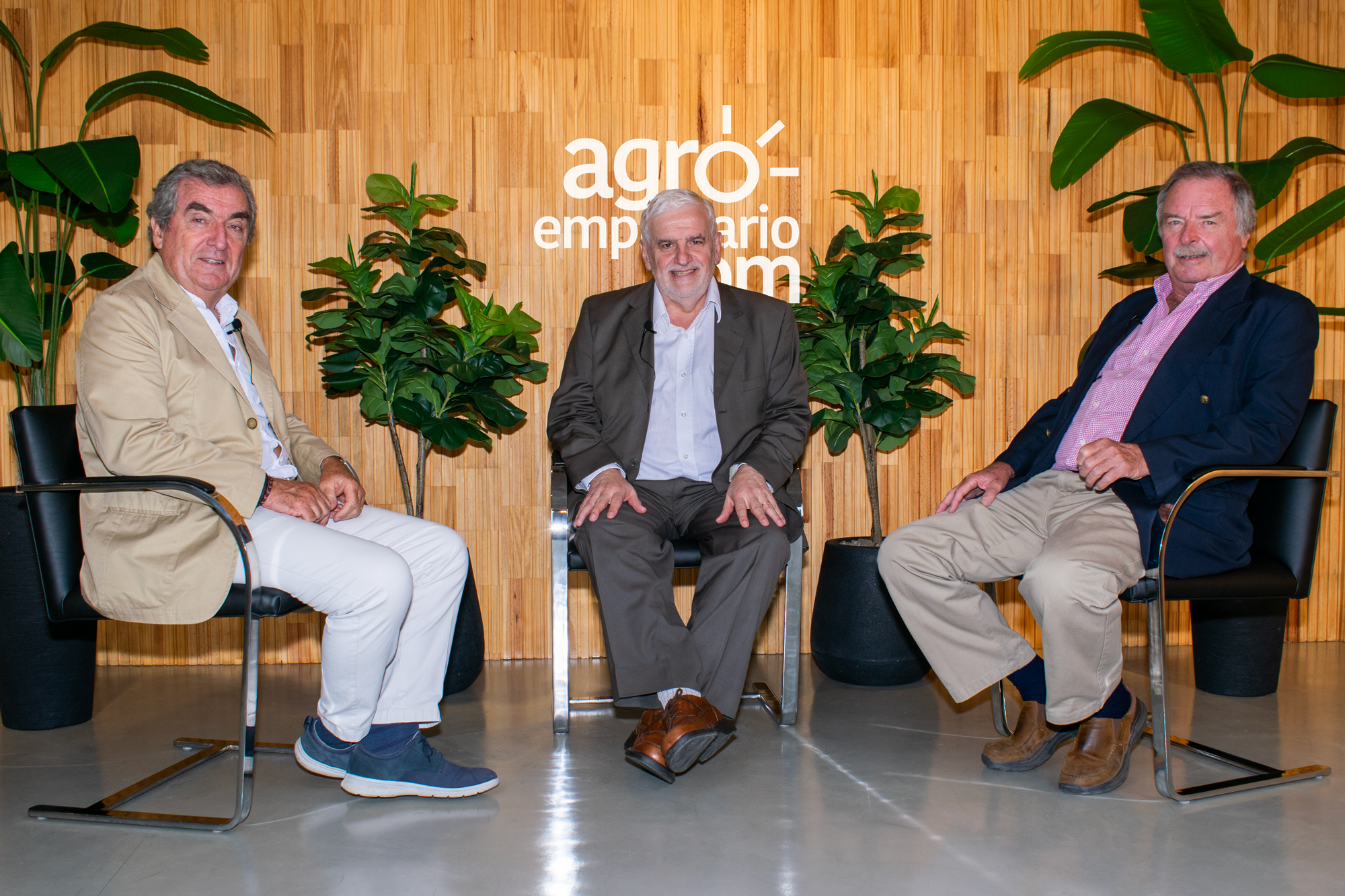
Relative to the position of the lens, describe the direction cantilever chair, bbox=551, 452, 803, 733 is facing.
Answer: facing the viewer

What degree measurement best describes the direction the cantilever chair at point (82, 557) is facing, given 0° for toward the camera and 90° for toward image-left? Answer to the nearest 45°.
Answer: approximately 270°

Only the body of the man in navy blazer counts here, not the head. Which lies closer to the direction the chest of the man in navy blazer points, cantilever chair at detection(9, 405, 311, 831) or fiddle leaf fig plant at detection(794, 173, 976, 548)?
the cantilever chair

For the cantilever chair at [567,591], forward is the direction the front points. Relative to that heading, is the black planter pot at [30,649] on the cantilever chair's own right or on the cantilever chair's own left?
on the cantilever chair's own right

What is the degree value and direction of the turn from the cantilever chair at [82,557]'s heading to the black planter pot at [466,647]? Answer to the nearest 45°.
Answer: approximately 45° to its left

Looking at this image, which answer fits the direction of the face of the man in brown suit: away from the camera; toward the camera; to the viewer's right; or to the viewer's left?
toward the camera

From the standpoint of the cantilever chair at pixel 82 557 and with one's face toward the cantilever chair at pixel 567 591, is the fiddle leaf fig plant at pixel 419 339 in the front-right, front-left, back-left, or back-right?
front-left

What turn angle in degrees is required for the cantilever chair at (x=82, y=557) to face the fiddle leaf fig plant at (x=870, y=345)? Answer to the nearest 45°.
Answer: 0° — it already faces it

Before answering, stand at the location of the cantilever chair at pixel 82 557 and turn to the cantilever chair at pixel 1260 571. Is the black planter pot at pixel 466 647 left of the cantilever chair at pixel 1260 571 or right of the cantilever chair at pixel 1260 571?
left

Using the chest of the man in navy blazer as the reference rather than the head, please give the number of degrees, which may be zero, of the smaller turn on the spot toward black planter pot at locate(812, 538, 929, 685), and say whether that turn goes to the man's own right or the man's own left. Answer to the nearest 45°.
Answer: approximately 90° to the man's own right

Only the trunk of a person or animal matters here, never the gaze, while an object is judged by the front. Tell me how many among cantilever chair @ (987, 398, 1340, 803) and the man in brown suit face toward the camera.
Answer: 1

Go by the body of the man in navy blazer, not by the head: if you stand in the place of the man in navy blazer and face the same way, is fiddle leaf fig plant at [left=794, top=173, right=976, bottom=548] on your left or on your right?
on your right

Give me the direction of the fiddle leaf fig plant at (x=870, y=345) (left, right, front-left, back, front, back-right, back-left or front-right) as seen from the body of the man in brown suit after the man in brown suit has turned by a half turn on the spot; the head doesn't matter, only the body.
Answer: front-right

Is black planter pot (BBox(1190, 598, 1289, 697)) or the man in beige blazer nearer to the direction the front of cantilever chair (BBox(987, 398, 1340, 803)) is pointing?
the man in beige blazer

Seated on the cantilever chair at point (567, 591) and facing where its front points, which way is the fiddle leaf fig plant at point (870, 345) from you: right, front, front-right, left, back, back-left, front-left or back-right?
back-left

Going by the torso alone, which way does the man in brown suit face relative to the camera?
toward the camera

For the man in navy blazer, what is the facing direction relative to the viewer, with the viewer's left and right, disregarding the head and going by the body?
facing the viewer and to the left of the viewer
